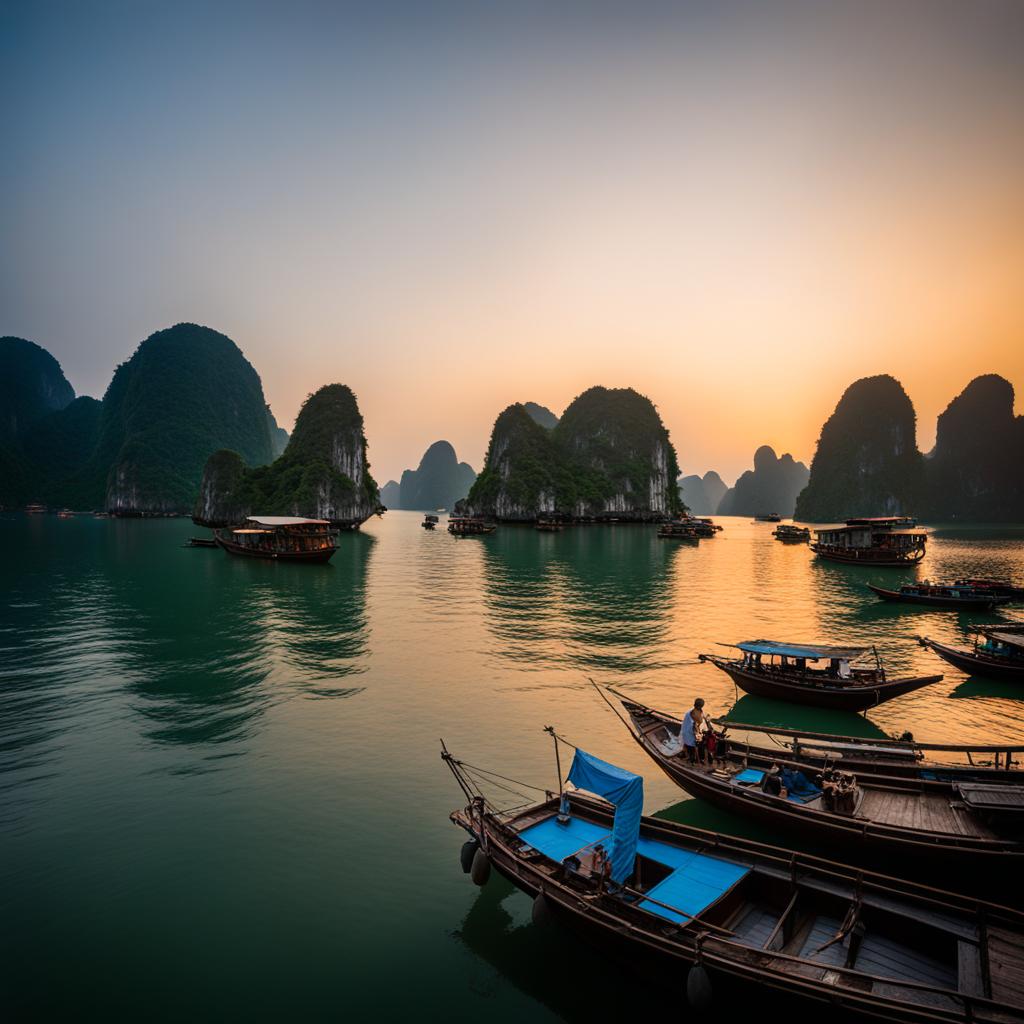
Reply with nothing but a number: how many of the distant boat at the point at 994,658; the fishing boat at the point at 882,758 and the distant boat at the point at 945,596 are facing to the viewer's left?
3

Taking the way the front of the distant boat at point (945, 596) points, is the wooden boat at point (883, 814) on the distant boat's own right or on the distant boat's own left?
on the distant boat's own left

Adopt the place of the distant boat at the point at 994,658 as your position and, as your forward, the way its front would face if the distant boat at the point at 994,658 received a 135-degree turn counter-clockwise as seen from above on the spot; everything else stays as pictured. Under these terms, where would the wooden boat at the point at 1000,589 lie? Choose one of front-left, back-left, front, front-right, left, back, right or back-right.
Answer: back-left

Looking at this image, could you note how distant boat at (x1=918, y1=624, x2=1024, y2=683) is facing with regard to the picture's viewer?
facing to the left of the viewer

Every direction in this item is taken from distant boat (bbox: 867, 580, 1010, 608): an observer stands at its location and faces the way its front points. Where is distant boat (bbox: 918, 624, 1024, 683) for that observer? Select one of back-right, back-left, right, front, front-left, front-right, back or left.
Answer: left

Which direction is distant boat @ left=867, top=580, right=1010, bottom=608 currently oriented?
to the viewer's left

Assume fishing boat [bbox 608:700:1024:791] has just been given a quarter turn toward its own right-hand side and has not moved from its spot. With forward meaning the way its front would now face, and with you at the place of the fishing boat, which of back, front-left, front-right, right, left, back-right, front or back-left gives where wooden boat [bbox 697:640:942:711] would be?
front

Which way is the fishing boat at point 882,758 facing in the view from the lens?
facing to the left of the viewer
